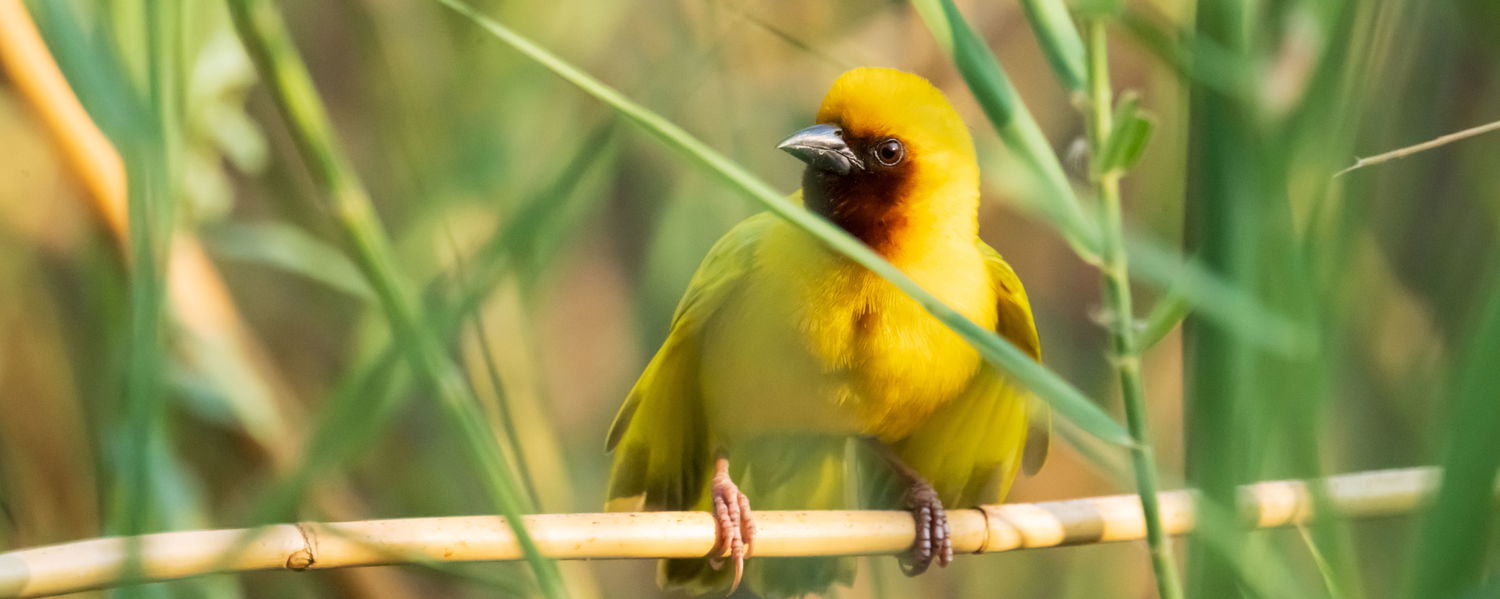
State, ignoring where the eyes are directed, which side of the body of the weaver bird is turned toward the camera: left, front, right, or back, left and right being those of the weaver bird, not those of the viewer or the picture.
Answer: front
